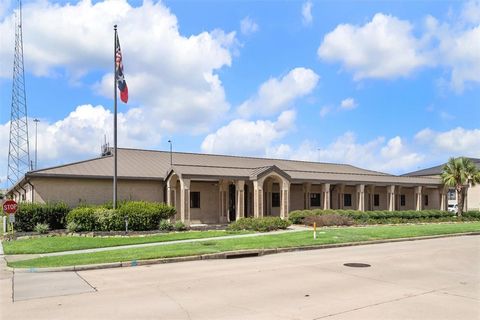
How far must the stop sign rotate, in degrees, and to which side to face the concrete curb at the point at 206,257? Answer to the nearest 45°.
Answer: approximately 45° to its left

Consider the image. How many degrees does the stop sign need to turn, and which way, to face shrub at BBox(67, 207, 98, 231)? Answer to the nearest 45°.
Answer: approximately 135° to its left

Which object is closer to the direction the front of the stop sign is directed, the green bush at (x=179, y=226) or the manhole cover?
the manhole cover

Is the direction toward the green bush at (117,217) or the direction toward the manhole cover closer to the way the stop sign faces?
the manhole cover

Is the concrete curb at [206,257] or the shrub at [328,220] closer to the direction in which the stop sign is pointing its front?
the concrete curb

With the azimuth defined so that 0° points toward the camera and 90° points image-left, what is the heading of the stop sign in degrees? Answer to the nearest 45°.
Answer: approximately 0°

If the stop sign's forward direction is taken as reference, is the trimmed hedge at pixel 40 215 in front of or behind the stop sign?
behind

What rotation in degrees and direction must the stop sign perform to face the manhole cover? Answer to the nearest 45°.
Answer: approximately 45° to its left
